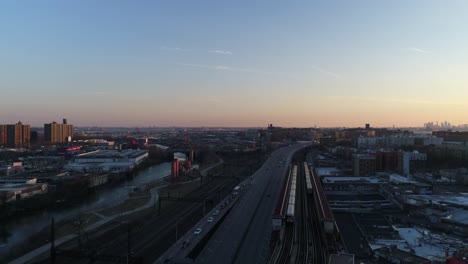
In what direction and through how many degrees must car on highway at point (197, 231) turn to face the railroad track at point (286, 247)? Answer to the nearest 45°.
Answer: approximately 90° to its left

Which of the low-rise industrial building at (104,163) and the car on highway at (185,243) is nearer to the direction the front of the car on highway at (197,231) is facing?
the car on highway

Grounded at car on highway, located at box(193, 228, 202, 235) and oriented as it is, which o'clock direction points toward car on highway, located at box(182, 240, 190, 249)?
car on highway, located at box(182, 240, 190, 249) is roughly at 11 o'clock from car on highway, located at box(193, 228, 202, 235).

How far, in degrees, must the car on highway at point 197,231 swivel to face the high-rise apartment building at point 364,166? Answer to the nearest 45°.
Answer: approximately 180°

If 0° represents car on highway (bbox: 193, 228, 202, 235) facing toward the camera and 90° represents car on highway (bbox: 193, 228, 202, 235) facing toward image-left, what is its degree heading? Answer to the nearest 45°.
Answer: approximately 45°
